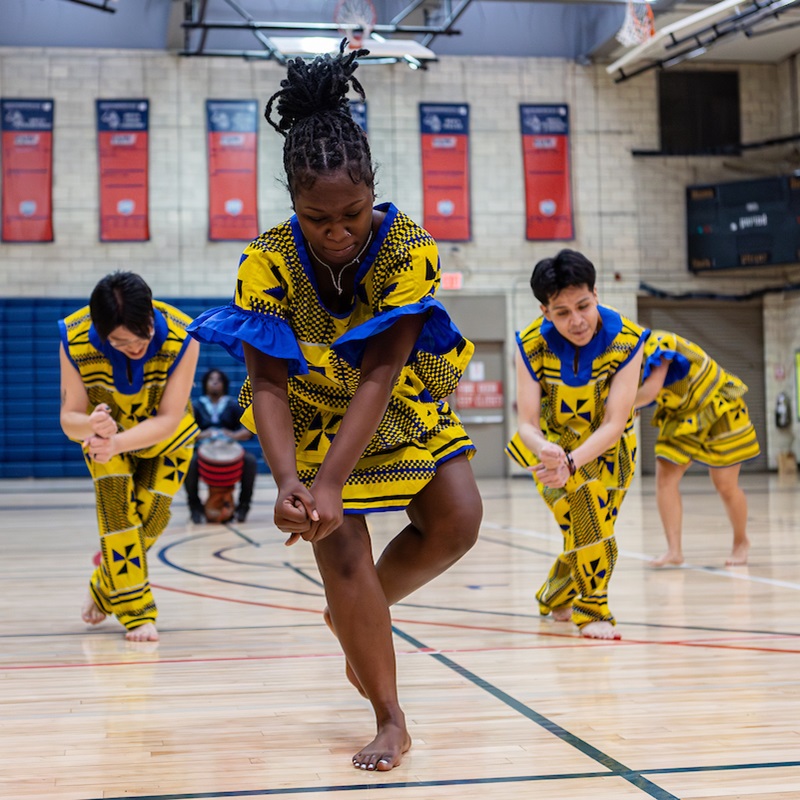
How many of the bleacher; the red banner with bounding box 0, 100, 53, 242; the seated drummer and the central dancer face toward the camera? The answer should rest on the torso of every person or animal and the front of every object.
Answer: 4

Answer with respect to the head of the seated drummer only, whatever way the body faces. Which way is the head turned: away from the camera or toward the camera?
toward the camera

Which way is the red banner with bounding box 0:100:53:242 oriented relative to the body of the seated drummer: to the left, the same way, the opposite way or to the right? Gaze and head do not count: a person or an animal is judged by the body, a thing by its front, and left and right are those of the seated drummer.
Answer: the same way

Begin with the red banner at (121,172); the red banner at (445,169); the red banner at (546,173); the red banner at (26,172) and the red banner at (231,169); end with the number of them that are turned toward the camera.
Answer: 5

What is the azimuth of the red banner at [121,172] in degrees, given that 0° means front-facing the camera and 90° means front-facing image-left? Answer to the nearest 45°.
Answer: approximately 0°

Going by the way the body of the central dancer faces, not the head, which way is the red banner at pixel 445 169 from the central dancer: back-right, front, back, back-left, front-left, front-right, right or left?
back

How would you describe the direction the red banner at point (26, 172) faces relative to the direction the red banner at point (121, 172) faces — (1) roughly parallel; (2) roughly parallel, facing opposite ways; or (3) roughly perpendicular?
roughly parallel

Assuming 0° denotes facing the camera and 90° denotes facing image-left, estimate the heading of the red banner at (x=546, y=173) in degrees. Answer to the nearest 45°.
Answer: approximately 0°

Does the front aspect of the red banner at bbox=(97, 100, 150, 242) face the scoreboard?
no

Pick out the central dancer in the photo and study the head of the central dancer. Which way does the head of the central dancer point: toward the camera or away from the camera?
toward the camera

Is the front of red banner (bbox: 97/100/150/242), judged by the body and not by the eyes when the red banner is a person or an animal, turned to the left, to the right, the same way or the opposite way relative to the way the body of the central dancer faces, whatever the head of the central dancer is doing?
the same way

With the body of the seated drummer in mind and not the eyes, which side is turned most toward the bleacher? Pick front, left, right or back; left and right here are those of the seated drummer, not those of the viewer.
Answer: back

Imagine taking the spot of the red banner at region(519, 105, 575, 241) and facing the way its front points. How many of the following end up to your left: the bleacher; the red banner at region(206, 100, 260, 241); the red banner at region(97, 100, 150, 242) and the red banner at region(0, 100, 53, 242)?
0

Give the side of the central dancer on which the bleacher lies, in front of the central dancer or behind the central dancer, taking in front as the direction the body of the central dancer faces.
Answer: behind

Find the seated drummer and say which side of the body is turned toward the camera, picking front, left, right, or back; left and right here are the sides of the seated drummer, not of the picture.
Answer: front

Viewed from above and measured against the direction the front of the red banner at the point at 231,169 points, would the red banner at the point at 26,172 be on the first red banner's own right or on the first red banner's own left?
on the first red banner's own right

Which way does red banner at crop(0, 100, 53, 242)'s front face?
toward the camera
